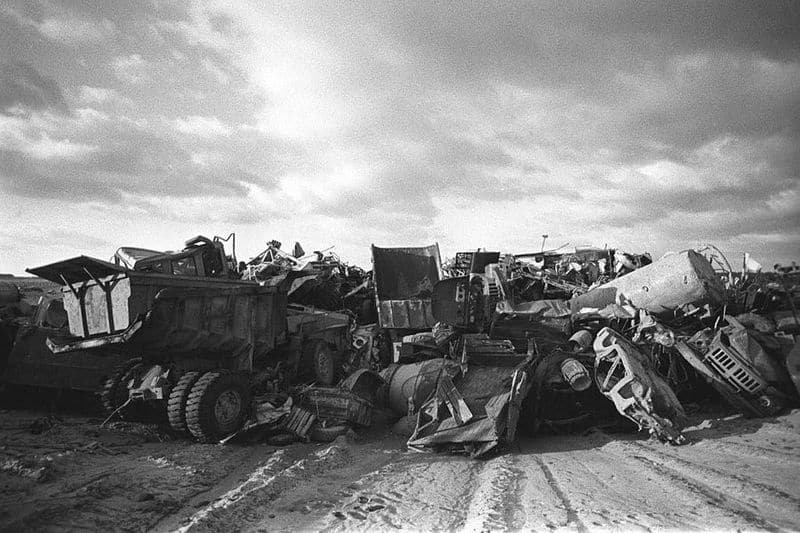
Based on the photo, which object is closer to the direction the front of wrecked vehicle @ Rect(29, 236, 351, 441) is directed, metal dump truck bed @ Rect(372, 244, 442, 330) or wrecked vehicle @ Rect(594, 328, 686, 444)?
the metal dump truck bed

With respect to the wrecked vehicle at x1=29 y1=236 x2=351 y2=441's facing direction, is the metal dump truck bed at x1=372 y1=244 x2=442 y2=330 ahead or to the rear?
ahead

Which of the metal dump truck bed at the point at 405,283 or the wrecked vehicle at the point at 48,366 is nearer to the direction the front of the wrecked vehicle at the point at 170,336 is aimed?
the metal dump truck bed

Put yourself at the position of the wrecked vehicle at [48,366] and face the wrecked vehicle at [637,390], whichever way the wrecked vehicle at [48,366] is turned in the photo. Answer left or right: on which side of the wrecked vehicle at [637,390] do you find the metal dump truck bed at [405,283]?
left

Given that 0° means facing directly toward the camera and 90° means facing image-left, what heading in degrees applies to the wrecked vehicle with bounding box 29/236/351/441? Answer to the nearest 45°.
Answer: approximately 225°

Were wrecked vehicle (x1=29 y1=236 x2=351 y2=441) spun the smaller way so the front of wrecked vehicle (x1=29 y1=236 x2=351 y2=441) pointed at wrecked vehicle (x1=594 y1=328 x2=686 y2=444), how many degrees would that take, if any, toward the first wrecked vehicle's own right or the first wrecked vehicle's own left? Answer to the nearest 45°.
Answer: approximately 90° to the first wrecked vehicle's own right
